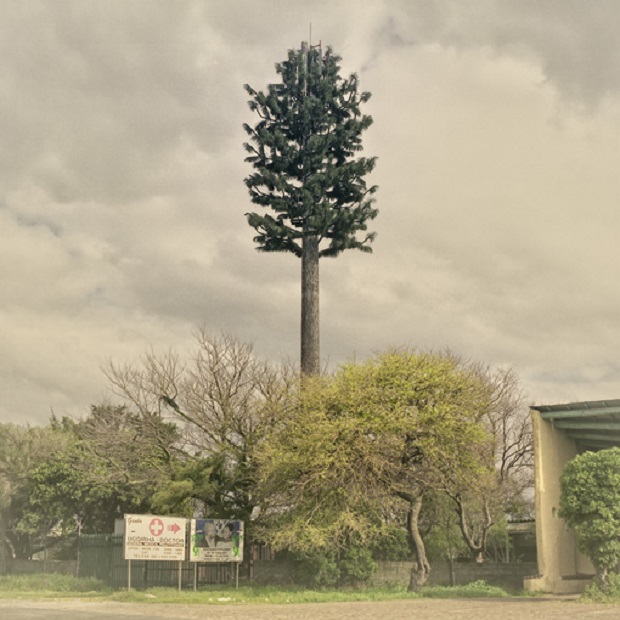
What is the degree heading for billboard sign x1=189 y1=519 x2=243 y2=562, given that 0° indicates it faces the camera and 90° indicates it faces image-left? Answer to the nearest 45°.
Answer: approximately 0°

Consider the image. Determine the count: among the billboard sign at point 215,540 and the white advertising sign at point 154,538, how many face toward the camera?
2

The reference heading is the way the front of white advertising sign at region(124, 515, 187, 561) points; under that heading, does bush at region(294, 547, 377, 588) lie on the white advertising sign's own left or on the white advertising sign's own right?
on the white advertising sign's own left

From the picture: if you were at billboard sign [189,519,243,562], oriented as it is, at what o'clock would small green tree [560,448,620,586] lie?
The small green tree is roughly at 10 o'clock from the billboard sign.

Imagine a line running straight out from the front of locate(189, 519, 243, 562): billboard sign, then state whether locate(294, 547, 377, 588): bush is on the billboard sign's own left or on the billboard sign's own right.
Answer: on the billboard sign's own left

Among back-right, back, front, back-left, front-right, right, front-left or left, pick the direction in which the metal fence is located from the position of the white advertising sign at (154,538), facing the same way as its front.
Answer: back
